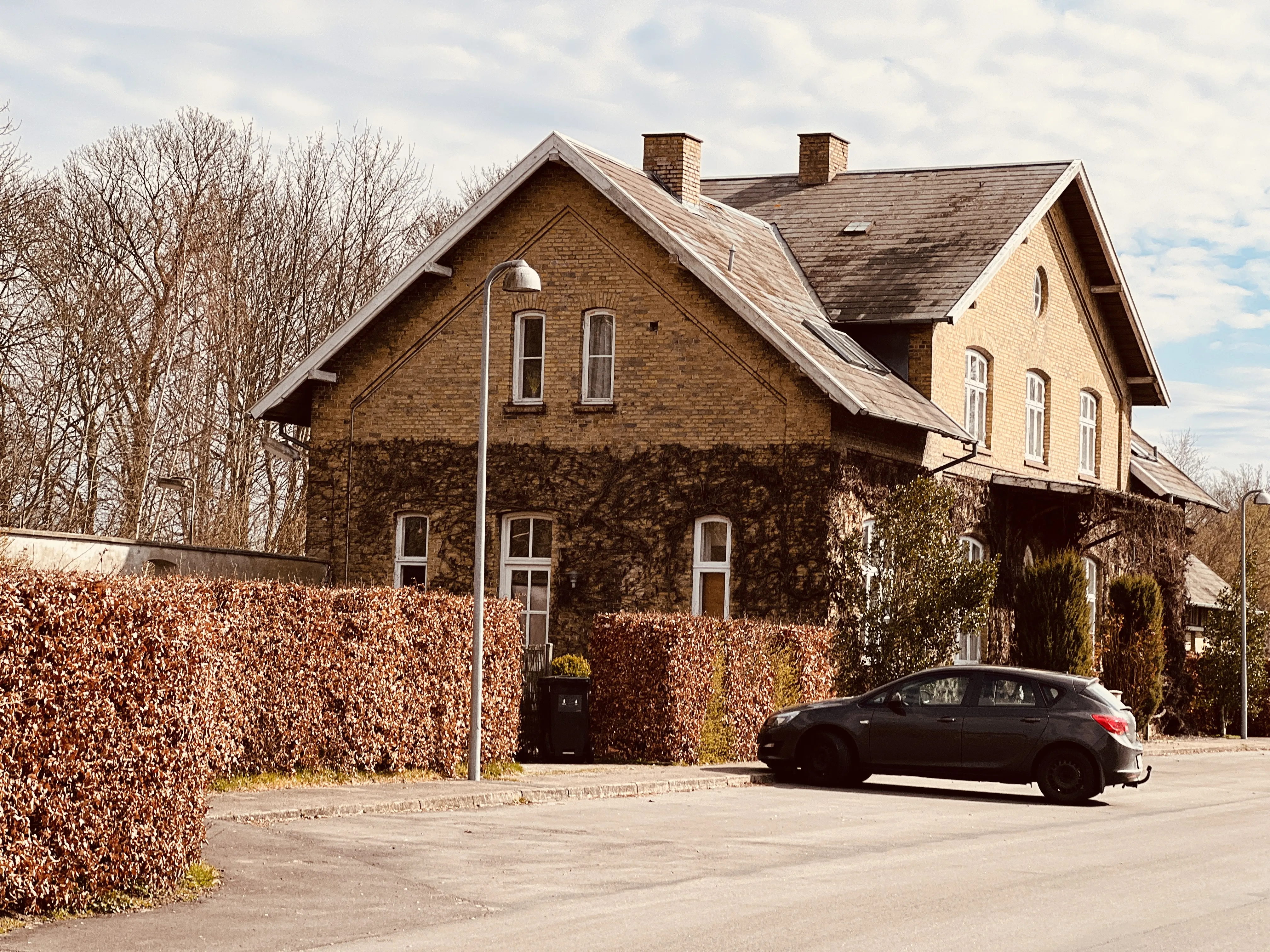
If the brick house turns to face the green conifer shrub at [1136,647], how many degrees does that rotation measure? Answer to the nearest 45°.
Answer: approximately 90° to its left

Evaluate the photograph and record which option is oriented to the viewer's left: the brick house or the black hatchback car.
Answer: the black hatchback car

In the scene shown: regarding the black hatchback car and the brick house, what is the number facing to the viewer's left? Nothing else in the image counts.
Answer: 1

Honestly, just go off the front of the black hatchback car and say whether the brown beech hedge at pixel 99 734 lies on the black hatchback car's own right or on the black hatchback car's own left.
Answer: on the black hatchback car's own left

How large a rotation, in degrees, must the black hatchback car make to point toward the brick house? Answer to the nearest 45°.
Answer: approximately 45° to its right

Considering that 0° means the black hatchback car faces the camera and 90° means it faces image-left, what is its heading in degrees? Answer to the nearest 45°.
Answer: approximately 90°

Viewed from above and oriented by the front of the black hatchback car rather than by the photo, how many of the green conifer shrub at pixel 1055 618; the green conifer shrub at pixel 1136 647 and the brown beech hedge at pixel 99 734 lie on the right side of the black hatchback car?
2

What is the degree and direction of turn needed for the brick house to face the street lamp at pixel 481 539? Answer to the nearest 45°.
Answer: approximately 45° to its right

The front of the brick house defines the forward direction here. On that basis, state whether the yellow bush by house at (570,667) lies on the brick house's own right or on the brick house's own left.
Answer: on the brick house's own right

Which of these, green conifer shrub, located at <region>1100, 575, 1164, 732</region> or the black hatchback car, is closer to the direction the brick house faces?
the black hatchback car

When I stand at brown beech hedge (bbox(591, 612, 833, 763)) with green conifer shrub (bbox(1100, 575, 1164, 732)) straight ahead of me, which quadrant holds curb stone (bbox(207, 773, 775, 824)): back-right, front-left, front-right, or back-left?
back-right

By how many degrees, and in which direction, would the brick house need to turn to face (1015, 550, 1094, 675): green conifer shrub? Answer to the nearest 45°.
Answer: approximately 45° to its left
